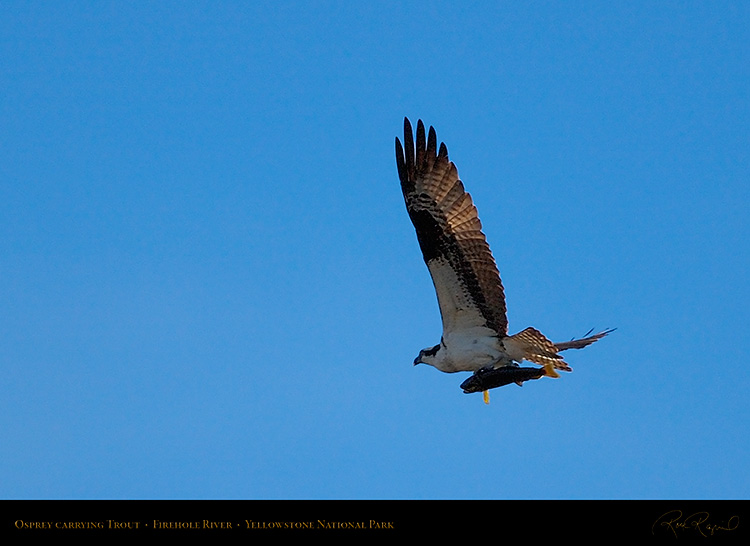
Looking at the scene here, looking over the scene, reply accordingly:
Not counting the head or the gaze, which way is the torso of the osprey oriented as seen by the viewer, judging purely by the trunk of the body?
to the viewer's left
